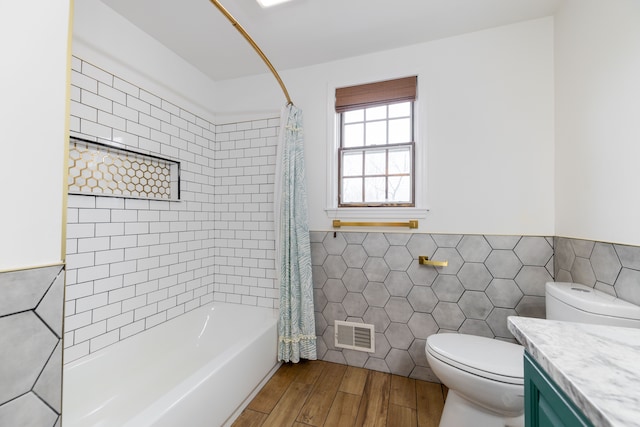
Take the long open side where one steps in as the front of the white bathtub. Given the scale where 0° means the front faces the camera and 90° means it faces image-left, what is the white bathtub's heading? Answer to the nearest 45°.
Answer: approximately 315°

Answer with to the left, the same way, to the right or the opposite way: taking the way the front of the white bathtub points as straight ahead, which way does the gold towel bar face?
to the right

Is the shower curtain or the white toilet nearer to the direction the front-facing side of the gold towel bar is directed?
the white toilet

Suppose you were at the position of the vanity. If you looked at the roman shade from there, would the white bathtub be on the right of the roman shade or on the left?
left

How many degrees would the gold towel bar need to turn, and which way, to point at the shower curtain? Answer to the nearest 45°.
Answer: approximately 90° to its right

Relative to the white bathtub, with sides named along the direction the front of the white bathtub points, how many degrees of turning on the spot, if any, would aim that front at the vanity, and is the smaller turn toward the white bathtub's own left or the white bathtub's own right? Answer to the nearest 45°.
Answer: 0° — it already faces it
